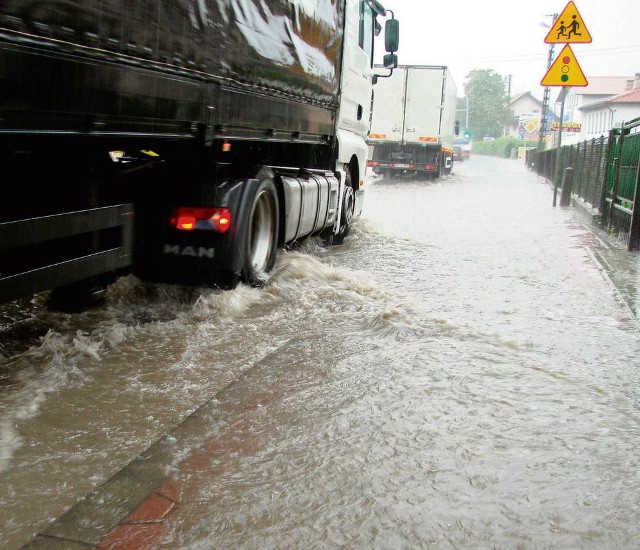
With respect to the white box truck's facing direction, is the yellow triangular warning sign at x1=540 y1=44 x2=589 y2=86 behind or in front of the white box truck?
behind

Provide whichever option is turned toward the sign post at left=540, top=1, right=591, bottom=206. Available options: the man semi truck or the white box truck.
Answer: the man semi truck

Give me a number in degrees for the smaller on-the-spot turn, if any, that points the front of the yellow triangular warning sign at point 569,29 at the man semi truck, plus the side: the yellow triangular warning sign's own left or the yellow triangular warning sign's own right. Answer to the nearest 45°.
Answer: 0° — it already faces it

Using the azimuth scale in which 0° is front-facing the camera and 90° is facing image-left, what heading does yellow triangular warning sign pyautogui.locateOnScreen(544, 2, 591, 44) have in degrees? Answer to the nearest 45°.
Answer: approximately 0°

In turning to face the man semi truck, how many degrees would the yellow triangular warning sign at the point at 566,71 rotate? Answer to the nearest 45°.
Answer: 0° — it already faces it

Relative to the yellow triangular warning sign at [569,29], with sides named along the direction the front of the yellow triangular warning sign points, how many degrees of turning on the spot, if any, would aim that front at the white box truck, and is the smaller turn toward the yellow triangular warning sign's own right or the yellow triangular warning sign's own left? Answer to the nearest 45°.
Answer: approximately 135° to the yellow triangular warning sign's own right

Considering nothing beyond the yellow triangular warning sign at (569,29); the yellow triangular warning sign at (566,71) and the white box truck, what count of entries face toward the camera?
2

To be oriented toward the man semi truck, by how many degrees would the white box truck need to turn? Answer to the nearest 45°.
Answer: approximately 180°

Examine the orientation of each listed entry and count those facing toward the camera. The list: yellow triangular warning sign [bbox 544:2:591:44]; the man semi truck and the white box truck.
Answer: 1

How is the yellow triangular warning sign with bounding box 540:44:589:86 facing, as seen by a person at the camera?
facing the viewer

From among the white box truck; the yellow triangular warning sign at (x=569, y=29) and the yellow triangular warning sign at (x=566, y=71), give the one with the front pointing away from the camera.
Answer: the white box truck

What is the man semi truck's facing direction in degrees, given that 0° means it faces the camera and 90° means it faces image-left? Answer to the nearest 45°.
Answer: approximately 225°

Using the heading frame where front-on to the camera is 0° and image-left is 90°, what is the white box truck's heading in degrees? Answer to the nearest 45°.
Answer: approximately 180°

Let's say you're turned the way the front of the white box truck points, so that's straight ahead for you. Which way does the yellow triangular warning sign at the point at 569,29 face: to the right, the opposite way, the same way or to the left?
the opposite way
